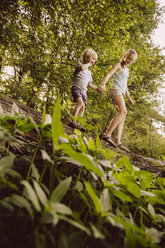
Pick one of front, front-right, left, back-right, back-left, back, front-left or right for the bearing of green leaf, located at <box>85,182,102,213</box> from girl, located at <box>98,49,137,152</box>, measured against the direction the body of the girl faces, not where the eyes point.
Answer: front-right

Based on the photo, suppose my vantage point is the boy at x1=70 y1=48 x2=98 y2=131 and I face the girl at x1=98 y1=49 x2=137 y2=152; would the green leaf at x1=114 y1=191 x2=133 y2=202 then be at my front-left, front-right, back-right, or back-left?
front-right

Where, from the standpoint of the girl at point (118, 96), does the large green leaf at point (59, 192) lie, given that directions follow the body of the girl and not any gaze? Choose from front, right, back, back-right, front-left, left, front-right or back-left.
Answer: front-right

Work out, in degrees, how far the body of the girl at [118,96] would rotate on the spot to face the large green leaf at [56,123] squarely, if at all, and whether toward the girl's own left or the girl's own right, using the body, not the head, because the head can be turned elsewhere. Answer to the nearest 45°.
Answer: approximately 45° to the girl's own right
